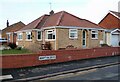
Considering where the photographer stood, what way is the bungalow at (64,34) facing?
facing the viewer and to the right of the viewer

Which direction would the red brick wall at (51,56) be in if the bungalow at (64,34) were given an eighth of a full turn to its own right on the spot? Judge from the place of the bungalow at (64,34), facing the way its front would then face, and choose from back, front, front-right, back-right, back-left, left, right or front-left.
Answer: front

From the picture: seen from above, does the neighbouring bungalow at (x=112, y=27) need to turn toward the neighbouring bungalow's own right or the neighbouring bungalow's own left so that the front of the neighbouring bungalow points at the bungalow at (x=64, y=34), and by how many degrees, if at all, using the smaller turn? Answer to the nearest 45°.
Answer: approximately 45° to the neighbouring bungalow's own right

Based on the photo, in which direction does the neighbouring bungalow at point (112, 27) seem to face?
toward the camera

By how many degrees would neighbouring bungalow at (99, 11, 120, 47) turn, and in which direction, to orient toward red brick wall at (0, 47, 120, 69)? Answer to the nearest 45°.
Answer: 0° — it already faces it

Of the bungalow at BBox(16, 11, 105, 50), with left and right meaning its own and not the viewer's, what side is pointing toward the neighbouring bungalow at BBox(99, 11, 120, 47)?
left
